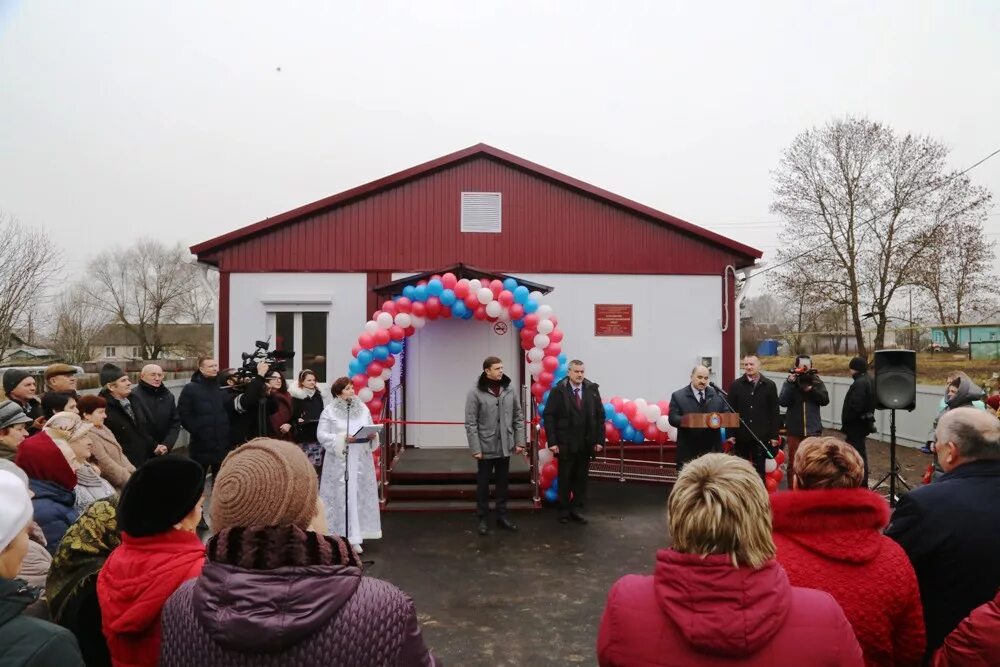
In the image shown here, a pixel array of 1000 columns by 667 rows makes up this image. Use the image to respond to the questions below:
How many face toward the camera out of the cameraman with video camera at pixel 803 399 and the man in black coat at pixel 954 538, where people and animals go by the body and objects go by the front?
1

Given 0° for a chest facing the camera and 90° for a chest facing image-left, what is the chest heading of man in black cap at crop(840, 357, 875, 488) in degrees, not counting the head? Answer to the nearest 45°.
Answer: approximately 90°

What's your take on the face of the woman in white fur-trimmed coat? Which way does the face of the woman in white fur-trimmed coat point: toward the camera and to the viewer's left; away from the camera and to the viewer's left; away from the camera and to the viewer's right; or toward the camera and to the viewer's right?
toward the camera and to the viewer's right

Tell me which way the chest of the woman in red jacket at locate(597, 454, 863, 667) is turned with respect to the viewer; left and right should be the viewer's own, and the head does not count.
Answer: facing away from the viewer

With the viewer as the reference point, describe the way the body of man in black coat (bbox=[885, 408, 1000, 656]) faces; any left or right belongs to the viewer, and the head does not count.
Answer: facing away from the viewer and to the left of the viewer

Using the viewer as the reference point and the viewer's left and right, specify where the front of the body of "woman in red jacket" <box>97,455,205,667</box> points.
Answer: facing away from the viewer and to the right of the viewer

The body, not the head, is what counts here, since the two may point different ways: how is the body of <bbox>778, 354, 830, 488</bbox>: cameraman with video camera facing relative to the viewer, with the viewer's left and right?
facing the viewer

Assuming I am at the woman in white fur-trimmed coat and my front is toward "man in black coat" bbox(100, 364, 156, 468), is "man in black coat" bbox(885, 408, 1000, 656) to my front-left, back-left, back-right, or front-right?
back-left

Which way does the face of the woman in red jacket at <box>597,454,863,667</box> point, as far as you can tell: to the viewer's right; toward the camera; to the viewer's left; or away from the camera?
away from the camera

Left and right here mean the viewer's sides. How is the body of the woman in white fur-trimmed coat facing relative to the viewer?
facing the viewer and to the right of the viewer
